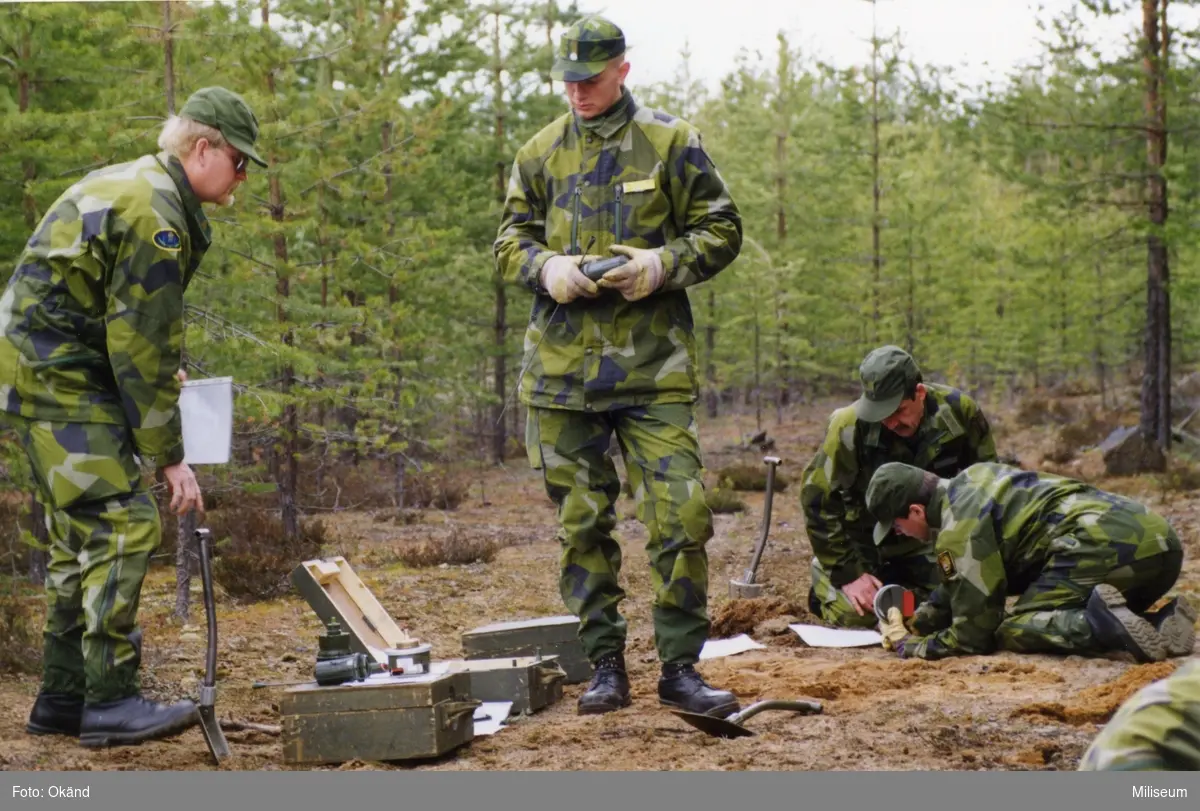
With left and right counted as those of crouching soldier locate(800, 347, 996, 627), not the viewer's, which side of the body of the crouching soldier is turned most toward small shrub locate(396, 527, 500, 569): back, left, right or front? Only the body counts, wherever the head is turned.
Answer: right

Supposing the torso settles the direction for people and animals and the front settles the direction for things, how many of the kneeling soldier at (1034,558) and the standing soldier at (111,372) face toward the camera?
0

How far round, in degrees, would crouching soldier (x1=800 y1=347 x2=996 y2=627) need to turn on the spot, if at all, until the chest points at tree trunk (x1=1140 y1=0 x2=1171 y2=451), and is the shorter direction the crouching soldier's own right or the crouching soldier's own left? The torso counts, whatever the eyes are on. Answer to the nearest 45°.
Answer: approximately 135° to the crouching soldier's own right

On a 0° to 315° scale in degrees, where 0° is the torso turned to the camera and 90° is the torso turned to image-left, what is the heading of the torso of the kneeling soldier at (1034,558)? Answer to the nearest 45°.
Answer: approximately 90°

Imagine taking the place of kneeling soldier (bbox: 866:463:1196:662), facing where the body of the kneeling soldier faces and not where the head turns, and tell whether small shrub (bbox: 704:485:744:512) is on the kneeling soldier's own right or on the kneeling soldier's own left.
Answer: on the kneeling soldier's own right

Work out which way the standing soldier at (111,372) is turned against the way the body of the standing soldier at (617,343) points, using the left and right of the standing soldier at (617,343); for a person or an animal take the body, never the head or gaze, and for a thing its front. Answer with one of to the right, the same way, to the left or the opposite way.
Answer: to the left

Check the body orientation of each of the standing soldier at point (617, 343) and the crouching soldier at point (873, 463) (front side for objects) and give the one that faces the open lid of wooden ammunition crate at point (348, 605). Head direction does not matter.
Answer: the crouching soldier

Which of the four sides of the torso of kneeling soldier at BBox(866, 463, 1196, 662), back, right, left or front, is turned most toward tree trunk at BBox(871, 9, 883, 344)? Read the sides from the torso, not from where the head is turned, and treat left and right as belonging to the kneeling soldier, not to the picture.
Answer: right

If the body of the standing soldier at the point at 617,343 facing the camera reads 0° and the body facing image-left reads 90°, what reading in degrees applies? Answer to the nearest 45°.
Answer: approximately 0°

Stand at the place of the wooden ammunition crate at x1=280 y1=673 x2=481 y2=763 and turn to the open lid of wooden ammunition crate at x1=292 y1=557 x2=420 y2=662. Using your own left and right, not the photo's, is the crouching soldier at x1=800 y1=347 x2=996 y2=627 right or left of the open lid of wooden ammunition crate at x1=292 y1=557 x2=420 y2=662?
right

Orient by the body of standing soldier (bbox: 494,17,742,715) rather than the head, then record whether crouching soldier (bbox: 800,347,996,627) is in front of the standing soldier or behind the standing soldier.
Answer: behind

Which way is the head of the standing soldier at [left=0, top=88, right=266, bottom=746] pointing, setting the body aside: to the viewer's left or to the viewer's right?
to the viewer's right

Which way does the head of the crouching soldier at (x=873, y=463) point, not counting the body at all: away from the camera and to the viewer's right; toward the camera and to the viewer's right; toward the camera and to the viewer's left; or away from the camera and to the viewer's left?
toward the camera and to the viewer's left

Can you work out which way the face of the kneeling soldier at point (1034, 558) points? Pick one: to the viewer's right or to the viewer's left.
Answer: to the viewer's left

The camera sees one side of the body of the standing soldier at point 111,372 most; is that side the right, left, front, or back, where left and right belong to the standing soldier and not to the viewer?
right
